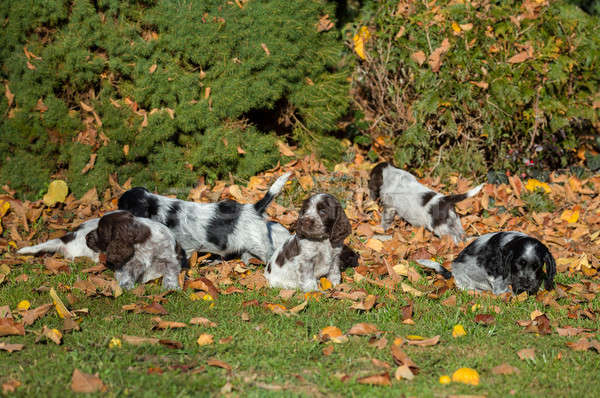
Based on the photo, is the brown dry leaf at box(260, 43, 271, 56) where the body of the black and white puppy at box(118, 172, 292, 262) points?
no

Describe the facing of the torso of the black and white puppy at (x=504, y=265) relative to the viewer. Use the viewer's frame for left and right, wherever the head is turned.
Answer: facing the viewer and to the right of the viewer

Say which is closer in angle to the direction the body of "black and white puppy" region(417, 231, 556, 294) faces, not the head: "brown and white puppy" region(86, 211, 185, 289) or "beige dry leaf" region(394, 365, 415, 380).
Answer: the beige dry leaf

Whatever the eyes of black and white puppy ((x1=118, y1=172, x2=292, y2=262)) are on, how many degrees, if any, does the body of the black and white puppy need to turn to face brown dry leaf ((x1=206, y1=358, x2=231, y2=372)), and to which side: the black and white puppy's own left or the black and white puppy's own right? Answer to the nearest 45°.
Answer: approximately 90° to the black and white puppy's own left

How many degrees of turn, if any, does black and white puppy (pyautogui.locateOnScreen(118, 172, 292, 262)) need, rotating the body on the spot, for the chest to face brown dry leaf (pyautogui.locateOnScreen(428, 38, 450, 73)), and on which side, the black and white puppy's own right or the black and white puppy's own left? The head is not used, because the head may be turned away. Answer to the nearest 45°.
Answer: approximately 135° to the black and white puppy's own right

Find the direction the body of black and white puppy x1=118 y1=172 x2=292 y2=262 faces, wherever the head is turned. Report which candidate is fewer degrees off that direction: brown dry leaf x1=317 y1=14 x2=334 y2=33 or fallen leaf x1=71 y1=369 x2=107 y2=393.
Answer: the fallen leaf

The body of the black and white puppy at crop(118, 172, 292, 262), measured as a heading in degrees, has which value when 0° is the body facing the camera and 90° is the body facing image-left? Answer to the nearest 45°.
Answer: approximately 90°

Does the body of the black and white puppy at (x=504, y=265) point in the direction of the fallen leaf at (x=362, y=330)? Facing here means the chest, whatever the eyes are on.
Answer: no

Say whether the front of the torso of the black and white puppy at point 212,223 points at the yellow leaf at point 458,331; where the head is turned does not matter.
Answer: no

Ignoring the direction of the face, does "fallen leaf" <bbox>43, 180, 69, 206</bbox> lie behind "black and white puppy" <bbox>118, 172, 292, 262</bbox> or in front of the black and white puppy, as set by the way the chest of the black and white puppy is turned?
in front

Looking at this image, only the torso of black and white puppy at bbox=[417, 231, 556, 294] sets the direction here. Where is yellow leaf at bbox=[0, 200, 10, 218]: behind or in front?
behind

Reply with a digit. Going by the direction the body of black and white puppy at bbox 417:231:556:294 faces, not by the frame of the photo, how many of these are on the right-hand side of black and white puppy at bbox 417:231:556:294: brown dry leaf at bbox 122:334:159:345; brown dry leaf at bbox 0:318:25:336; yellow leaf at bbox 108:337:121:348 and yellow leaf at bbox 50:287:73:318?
4

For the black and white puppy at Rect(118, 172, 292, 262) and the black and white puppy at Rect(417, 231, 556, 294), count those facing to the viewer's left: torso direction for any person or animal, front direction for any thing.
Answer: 1

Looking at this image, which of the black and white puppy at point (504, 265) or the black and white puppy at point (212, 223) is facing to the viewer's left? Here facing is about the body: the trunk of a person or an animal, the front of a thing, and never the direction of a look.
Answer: the black and white puppy at point (212, 223)
